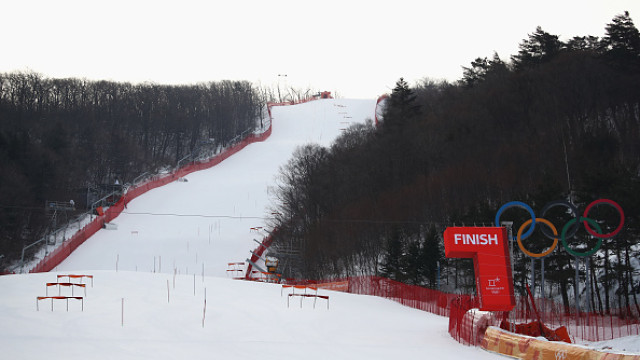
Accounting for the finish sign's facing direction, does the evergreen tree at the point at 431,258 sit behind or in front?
behind

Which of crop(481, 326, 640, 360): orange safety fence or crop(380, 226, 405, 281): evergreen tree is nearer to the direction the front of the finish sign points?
the orange safety fence

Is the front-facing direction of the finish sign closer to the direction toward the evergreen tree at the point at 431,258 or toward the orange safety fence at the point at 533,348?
the orange safety fence

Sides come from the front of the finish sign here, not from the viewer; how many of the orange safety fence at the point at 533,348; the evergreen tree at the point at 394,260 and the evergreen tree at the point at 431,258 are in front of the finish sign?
1

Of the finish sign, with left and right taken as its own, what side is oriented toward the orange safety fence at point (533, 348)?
front

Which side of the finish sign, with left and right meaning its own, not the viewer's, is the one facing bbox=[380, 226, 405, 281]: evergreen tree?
back

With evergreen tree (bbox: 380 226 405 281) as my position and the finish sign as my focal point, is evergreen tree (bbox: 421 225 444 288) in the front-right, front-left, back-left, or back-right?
front-left

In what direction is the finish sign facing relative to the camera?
toward the camera
